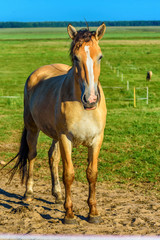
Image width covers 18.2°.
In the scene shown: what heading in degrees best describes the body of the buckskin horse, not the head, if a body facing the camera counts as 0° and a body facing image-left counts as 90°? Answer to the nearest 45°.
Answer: approximately 315°
